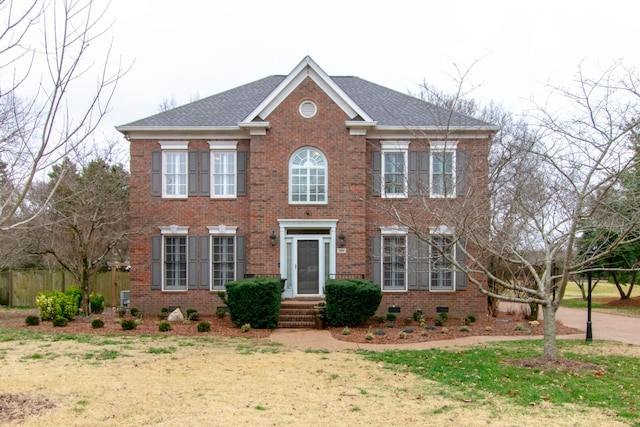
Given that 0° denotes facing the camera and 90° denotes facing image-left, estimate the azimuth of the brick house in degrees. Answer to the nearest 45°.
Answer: approximately 0°

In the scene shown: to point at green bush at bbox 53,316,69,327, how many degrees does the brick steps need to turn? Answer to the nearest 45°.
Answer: approximately 90° to its right

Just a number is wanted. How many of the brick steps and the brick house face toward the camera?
2

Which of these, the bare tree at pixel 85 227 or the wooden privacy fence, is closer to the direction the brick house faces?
the bare tree

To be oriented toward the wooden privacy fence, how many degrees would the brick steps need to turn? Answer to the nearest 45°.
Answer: approximately 135° to its right

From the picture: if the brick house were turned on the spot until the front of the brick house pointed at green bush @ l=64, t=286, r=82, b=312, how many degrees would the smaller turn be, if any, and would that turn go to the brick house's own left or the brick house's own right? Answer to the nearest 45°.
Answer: approximately 90° to the brick house's own right

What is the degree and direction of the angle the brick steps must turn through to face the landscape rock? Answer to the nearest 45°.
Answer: approximately 90° to its right
